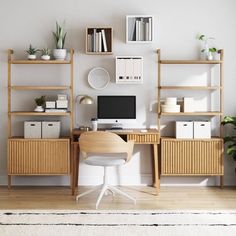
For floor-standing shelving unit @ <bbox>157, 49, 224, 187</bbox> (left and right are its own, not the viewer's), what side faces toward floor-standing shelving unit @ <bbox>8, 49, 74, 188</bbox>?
right

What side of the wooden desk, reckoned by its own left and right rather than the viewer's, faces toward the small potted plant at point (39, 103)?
right

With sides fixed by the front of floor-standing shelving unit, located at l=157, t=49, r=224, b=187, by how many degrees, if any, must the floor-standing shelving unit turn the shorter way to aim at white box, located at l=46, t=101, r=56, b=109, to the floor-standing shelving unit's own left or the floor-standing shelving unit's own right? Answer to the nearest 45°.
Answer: approximately 90° to the floor-standing shelving unit's own right

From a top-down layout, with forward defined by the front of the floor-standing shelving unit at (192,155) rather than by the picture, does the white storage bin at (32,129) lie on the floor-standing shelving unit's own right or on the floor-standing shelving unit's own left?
on the floor-standing shelving unit's own right

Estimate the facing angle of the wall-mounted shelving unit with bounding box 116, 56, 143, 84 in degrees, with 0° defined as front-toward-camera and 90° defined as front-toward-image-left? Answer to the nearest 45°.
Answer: approximately 0°

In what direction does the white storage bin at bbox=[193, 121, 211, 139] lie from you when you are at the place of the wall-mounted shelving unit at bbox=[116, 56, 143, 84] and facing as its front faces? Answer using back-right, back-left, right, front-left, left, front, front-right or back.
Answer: left

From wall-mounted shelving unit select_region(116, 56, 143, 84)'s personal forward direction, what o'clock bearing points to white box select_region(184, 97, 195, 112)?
The white box is roughly at 9 o'clock from the wall-mounted shelving unit.

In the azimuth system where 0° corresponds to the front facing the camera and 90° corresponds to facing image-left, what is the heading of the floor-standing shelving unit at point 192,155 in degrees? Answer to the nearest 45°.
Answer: approximately 0°

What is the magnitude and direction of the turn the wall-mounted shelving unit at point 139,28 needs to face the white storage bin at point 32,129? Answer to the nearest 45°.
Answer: approximately 90° to its right

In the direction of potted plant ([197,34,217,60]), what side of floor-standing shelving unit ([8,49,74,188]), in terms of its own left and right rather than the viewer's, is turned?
left

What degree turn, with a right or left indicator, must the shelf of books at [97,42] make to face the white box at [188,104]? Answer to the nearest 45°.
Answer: approximately 90° to its left
